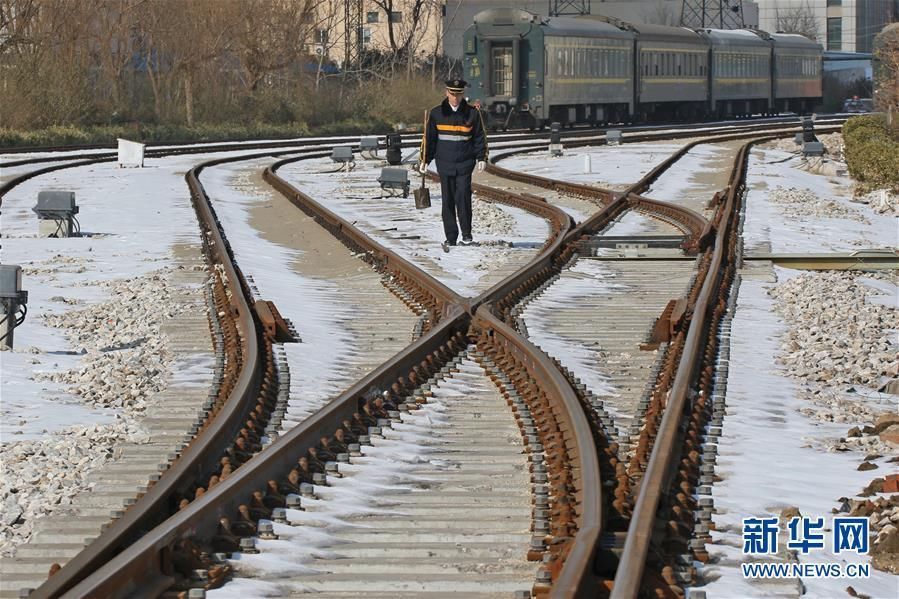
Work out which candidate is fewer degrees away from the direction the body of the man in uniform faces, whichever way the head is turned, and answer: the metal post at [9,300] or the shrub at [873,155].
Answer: the metal post

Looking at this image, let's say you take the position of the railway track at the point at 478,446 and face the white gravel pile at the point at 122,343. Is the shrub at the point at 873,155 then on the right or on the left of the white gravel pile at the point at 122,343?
right

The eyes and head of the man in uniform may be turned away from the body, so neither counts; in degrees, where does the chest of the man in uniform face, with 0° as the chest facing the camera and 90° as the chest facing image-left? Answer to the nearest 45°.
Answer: approximately 0°

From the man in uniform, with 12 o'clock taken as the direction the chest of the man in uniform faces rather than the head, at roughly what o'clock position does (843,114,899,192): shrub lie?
The shrub is roughly at 7 o'clock from the man in uniform.

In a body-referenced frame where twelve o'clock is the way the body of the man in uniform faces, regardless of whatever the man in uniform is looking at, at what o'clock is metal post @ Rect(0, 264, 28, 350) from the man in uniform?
The metal post is roughly at 1 o'clock from the man in uniform.

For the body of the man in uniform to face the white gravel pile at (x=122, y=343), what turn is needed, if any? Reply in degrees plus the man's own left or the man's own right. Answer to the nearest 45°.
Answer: approximately 45° to the man's own right
